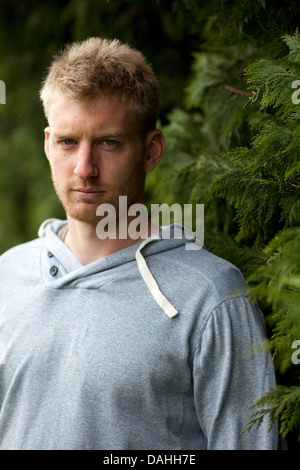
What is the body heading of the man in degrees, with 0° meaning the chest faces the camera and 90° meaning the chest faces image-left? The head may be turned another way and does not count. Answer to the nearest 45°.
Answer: approximately 45°
